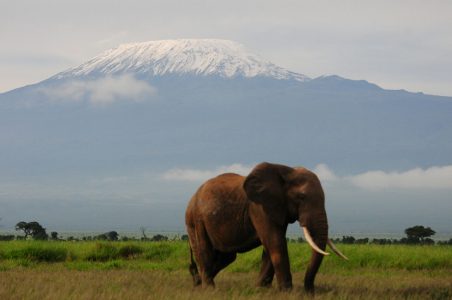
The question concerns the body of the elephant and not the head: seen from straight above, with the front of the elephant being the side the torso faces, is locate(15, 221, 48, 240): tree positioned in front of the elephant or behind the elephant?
behind

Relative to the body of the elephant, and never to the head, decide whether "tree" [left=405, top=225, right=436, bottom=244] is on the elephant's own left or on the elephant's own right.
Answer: on the elephant's own left

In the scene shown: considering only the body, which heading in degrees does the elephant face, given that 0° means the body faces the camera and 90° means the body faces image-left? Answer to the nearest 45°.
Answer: approximately 315°

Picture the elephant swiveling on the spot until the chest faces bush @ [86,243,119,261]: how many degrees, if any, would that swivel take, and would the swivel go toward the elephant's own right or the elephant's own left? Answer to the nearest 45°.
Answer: approximately 180°

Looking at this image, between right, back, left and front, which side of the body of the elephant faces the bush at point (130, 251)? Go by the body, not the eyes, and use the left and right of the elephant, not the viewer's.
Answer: back

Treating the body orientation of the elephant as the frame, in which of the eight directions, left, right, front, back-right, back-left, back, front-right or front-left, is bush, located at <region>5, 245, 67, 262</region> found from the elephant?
back
